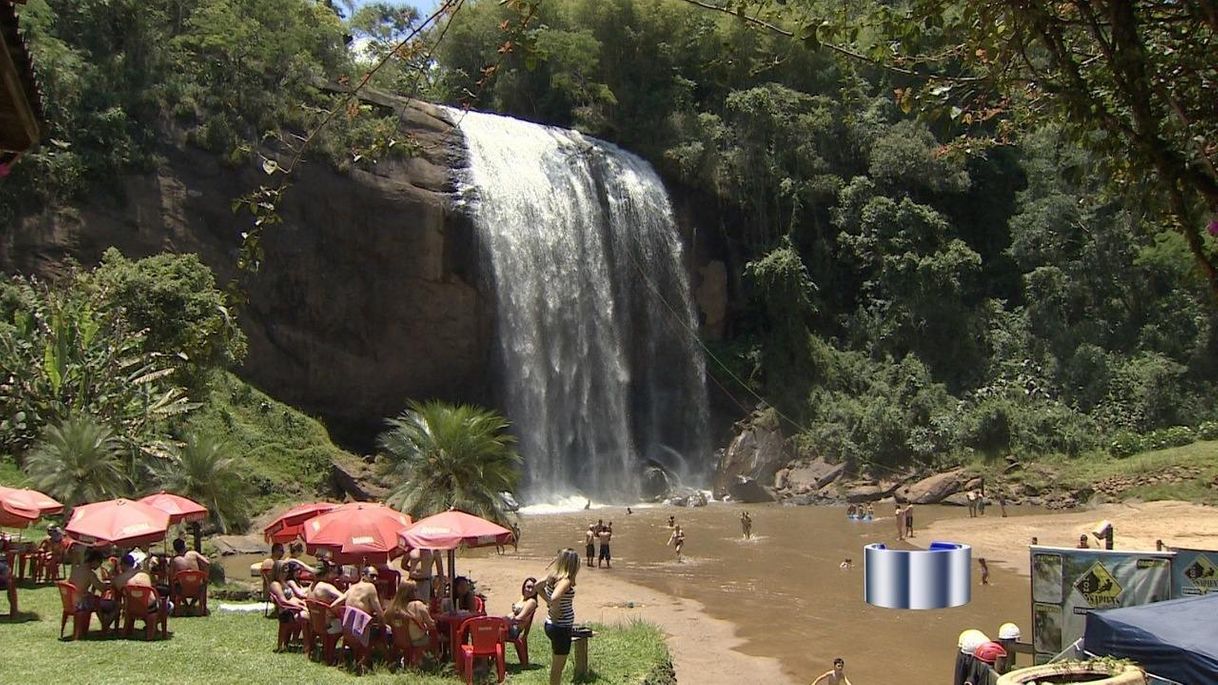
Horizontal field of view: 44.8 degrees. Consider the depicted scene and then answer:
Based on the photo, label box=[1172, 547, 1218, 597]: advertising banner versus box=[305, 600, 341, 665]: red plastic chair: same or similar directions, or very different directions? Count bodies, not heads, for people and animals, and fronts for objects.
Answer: very different directions

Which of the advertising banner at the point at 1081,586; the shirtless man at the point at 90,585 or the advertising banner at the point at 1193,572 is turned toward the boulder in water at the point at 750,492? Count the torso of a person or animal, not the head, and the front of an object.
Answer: the shirtless man

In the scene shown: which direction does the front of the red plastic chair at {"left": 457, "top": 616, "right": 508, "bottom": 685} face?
away from the camera
